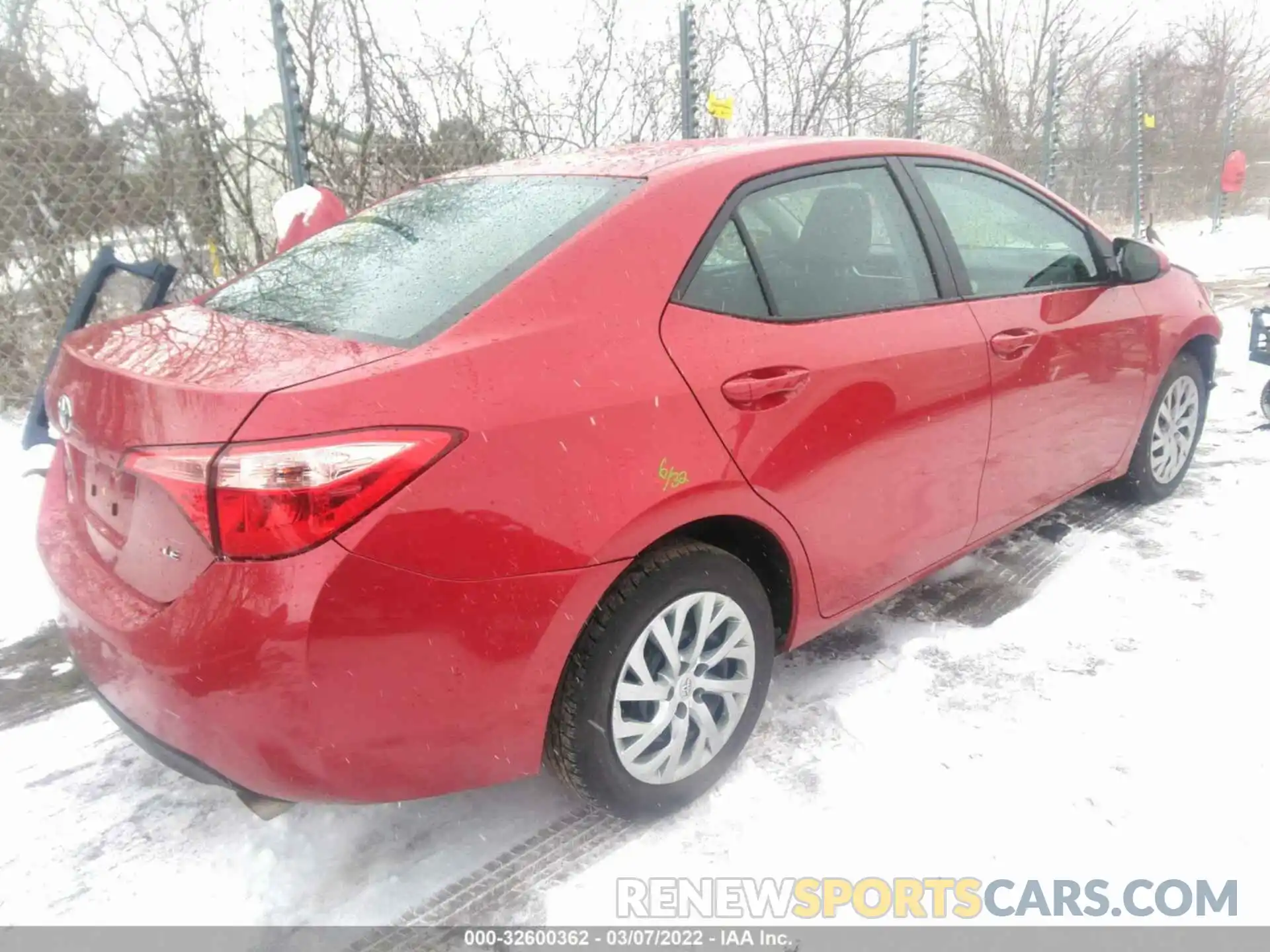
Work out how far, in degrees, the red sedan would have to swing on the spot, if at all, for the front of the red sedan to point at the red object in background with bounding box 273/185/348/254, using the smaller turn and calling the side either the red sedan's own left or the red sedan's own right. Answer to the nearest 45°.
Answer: approximately 90° to the red sedan's own left

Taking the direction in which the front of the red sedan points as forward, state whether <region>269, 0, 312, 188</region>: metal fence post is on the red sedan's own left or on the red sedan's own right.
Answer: on the red sedan's own left

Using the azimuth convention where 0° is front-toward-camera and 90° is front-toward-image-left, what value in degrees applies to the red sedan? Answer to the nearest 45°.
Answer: approximately 225°

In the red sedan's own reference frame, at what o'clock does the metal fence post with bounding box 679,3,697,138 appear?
The metal fence post is roughly at 11 o'clock from the red sedan.

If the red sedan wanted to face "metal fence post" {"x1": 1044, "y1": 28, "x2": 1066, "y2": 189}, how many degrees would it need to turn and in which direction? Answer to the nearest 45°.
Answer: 0° — it already faces it

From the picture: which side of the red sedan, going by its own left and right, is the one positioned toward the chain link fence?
left

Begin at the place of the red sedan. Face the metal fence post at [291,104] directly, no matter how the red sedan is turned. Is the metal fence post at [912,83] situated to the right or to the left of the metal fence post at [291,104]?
right
